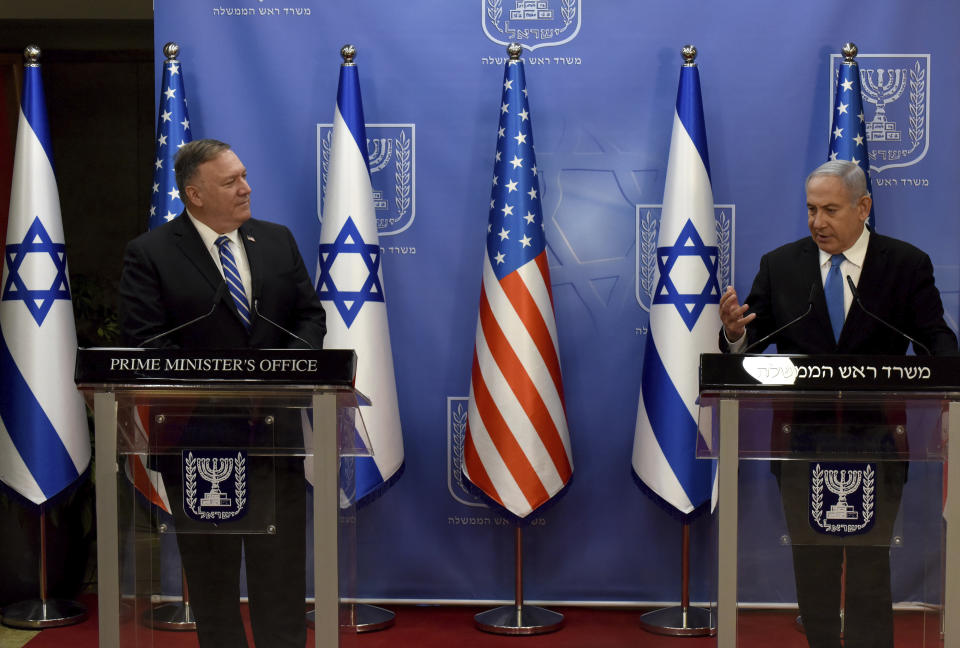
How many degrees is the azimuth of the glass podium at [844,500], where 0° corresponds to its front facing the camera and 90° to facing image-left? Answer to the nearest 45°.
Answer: approximately 0°

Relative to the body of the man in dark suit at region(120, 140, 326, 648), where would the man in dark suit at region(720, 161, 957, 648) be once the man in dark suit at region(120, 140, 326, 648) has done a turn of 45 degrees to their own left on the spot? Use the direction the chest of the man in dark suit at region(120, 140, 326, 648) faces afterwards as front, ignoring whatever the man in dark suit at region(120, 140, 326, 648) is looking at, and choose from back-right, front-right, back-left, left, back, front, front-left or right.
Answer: front

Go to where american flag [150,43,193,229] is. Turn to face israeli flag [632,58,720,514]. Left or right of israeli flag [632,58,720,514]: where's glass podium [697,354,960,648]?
right

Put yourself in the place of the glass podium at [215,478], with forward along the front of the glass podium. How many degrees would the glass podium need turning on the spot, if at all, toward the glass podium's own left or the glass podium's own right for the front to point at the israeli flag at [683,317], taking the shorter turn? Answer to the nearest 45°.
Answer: approximately 135° to the glass podium's own left

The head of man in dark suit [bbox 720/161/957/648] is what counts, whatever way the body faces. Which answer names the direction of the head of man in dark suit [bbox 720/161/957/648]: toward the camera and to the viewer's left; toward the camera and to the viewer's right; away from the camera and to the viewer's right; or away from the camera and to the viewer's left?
toward the camera and to the viewer's left

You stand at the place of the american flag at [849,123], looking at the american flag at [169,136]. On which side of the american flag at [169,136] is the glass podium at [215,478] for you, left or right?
left

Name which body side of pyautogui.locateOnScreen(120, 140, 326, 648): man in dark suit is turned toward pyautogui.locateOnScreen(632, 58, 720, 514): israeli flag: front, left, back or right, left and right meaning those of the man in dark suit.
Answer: left

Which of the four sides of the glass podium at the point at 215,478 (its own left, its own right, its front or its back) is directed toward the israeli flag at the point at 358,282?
back
